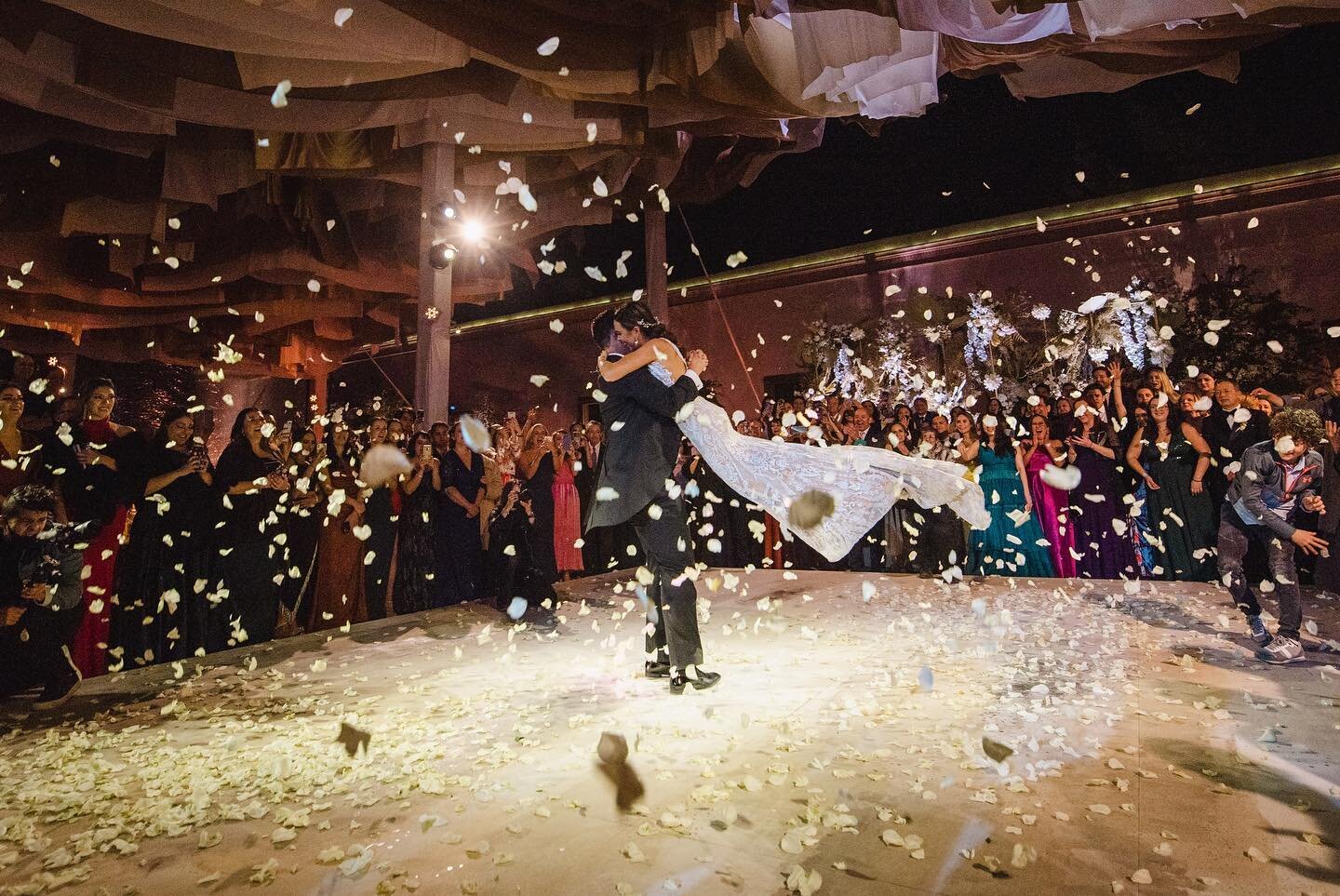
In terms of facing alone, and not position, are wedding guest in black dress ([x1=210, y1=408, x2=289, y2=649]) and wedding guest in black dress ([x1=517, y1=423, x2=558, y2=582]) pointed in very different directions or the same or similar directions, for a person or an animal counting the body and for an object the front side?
same or similar directions

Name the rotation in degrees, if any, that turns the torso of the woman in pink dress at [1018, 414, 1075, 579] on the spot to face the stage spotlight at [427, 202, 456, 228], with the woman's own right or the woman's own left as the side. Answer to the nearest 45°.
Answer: approximately 45° to the woman's own right

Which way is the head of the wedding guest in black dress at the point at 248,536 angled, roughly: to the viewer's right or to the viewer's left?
to the viewer's right

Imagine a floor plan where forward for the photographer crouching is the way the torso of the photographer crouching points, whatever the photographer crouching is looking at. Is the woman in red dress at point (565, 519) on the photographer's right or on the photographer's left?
on the photographer's left

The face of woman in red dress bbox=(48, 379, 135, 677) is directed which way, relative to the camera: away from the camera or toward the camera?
toward the camera

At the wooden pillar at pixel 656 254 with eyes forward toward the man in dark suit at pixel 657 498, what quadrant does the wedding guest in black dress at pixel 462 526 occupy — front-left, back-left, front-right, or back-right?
front-right

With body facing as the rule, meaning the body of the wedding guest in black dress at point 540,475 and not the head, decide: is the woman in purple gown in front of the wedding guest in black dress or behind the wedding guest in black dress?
in front

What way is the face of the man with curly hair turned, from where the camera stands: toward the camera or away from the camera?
toward the camera

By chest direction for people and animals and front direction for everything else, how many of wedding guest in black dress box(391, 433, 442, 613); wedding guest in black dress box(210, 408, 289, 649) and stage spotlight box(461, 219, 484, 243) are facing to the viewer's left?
0

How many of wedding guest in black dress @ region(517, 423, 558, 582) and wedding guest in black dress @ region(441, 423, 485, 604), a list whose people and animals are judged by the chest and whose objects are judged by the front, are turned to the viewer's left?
0

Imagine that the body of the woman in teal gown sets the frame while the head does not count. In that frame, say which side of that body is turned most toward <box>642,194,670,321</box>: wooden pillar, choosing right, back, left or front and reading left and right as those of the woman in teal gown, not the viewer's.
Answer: right

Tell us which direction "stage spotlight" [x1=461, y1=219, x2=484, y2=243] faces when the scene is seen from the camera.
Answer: facing the viewer

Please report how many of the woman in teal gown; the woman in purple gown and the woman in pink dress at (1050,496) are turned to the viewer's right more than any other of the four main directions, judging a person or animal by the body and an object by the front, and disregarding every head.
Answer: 0

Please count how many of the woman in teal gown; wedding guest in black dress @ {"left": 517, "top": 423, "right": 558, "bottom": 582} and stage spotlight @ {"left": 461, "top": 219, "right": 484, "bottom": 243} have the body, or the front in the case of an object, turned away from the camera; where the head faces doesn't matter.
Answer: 0
